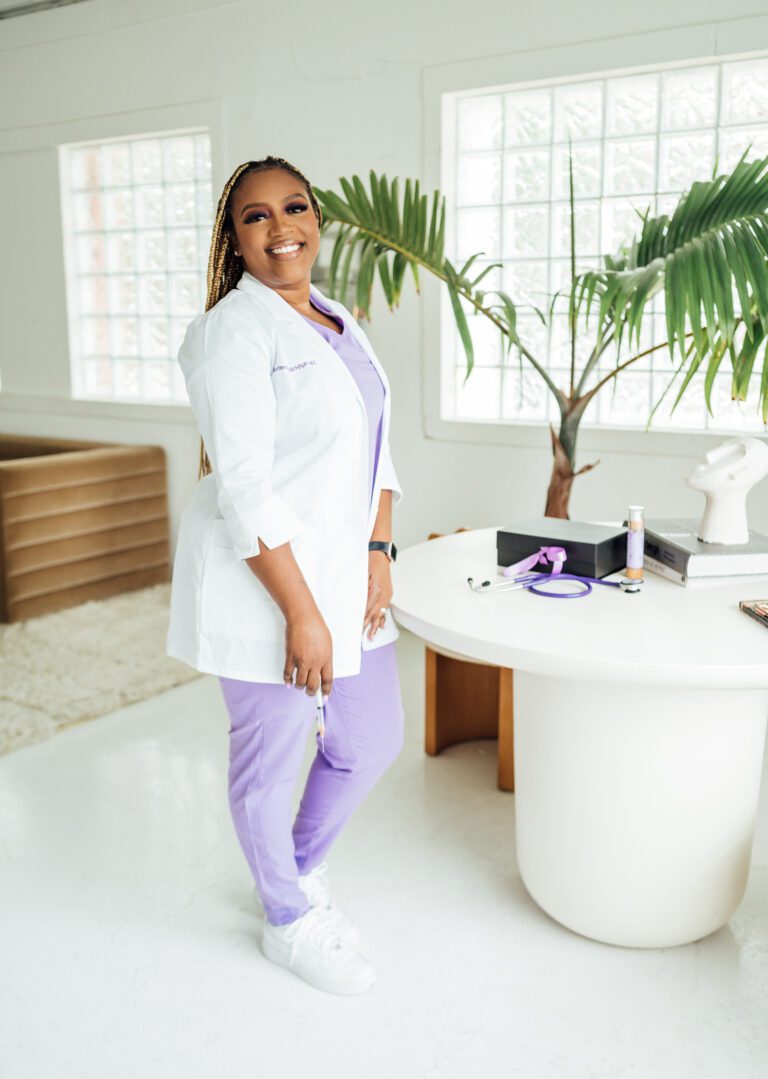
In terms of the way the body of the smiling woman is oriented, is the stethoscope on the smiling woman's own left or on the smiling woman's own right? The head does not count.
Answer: on the smiling woman's own left

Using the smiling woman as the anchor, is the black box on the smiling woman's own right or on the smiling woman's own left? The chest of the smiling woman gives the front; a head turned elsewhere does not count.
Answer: on the smiling woman's own left

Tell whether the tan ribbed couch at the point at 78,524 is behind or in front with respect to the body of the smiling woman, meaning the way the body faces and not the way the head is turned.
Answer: behind
